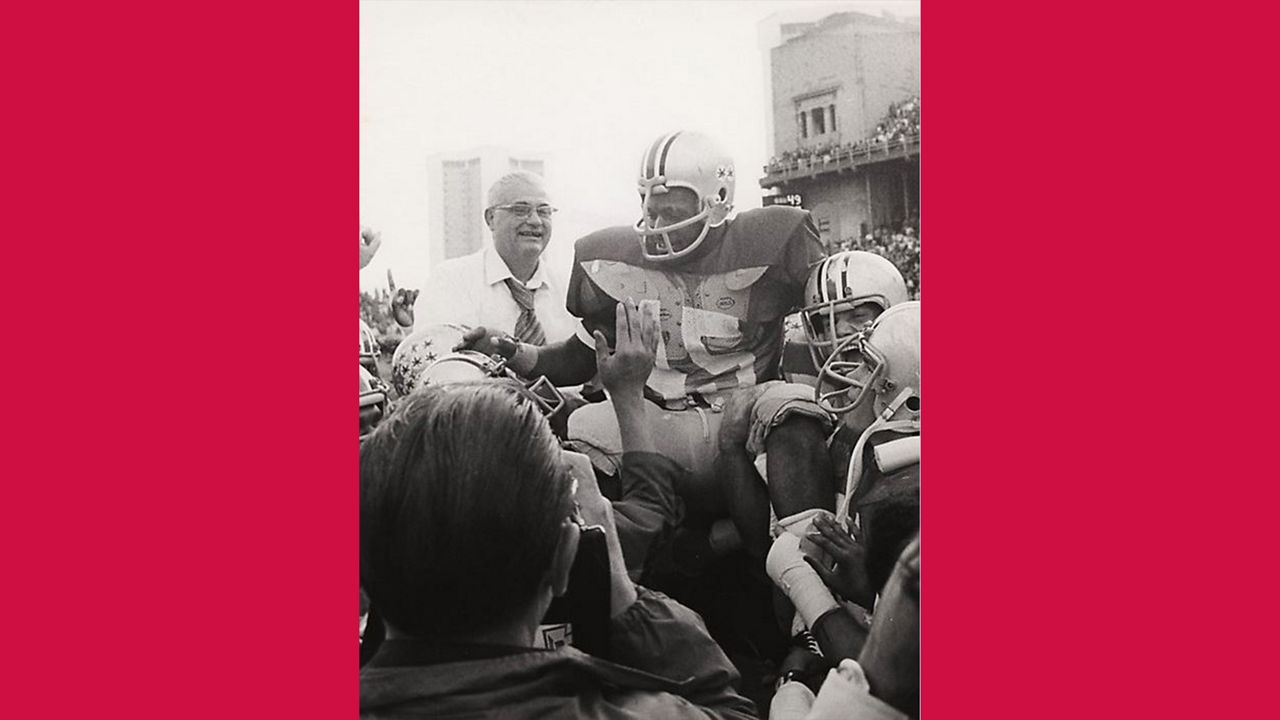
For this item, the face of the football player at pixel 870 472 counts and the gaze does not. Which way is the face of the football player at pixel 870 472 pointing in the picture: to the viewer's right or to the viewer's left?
to the viewer's left

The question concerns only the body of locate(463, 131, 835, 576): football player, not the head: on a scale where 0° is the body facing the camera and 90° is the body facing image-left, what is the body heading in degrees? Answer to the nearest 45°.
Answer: approximately 0°

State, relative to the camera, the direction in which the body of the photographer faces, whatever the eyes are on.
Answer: away from the camera

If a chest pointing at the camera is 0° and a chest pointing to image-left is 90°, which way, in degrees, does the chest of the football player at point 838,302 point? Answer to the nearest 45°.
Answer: approximately 45°

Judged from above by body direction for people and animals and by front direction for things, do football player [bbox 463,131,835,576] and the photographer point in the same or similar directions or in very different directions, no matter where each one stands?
very different directions
